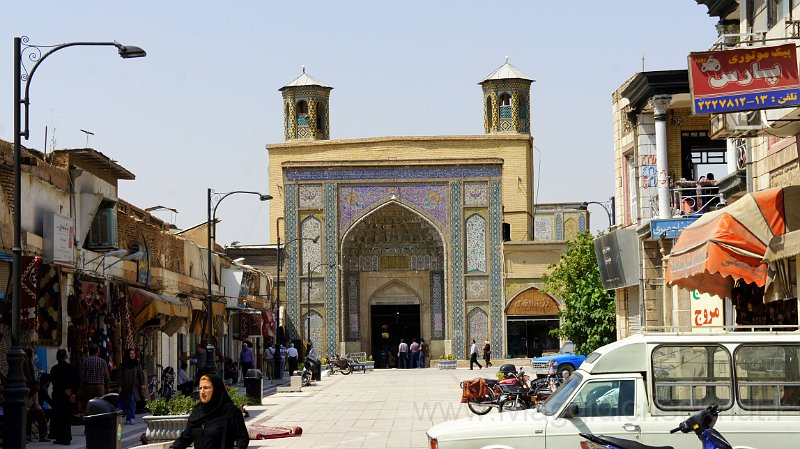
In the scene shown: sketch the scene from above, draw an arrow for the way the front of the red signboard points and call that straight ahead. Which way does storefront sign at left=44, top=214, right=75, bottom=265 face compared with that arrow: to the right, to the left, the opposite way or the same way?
to the left

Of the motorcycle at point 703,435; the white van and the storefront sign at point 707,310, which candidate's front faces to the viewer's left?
the white van

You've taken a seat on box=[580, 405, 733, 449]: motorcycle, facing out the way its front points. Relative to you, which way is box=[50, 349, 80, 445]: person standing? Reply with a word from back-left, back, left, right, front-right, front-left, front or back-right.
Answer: back-left

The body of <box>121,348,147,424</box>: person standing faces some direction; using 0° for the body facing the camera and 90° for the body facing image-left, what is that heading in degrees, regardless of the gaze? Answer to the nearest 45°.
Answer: approximately 0°

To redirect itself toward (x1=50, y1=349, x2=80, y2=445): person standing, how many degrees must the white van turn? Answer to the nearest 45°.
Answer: approximately 45° to its right

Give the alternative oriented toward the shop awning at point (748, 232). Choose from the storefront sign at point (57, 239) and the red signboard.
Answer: the storefront sign
